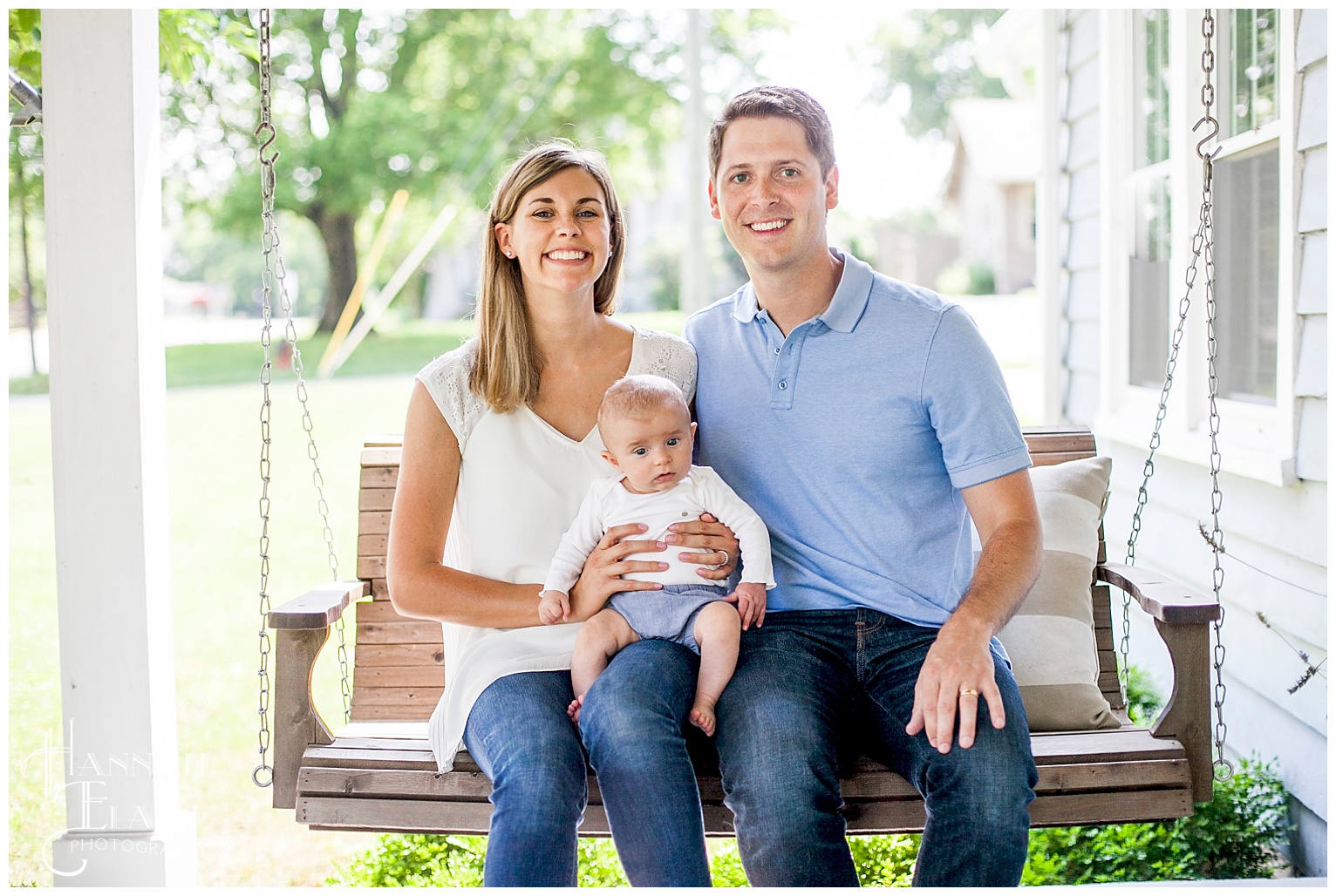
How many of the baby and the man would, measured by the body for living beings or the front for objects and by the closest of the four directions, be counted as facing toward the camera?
2

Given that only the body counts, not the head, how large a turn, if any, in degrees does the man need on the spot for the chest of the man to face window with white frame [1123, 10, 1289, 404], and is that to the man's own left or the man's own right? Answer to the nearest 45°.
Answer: approximately 135° to the man's own left

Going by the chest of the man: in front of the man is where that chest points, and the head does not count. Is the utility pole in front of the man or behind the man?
behind

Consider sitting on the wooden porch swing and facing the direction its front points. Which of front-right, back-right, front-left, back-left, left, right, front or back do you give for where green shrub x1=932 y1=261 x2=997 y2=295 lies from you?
back

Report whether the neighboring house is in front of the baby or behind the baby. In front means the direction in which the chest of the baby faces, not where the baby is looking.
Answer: behind

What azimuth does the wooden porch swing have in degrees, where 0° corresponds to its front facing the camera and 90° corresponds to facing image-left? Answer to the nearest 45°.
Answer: approximately 0°

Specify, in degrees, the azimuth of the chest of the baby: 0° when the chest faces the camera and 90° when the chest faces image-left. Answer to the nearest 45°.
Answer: approximately 0°
